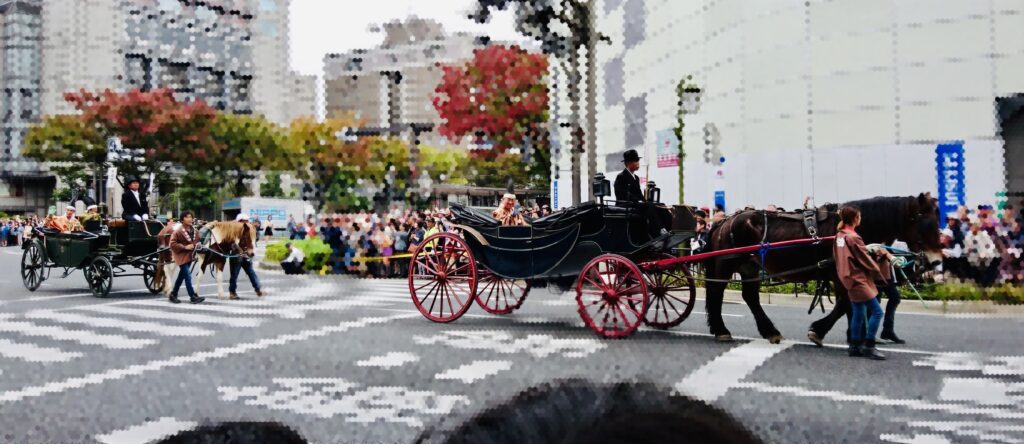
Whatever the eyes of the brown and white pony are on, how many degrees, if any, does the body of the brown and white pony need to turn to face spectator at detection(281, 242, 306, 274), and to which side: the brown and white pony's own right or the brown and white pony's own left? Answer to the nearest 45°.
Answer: approximately 90° to the brown and white pony's own left

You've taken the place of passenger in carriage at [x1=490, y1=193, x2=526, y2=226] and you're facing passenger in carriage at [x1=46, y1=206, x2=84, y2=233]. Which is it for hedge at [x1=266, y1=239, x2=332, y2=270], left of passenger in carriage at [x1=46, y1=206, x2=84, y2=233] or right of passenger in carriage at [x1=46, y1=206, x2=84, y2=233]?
right

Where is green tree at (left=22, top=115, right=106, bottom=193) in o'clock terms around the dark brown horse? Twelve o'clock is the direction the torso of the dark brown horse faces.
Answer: The green tree is roughly at 7 o'clock from the dark brown horse.

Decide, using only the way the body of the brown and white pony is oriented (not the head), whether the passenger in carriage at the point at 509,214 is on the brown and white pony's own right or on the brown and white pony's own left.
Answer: on the brown and white pony's own right

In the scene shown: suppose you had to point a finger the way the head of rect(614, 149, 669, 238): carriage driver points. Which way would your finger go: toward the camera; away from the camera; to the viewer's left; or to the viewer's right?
to the viewer's right

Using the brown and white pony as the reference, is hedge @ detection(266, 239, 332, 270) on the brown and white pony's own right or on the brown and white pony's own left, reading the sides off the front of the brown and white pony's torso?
on the brown and white pony's own left

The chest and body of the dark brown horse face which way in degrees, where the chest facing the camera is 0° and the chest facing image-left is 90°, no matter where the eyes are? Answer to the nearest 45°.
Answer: approximately 270°

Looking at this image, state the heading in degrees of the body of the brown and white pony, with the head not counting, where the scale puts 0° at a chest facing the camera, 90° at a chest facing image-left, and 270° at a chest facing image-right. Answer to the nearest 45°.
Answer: approximately 270°

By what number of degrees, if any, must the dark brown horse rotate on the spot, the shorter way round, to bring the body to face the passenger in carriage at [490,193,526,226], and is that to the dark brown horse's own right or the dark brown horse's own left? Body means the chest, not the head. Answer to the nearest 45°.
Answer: approximately 180°

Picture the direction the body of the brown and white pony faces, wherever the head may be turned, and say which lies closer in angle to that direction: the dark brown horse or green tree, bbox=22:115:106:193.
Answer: the dark brown horse

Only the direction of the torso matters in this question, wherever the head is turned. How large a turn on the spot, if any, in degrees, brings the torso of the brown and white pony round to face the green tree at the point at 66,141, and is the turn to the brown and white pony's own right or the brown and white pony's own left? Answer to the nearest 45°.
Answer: approximately 90° to the brown and white pony's own left

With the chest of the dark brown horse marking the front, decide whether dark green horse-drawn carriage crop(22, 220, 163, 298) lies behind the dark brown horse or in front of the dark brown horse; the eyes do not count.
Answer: behind

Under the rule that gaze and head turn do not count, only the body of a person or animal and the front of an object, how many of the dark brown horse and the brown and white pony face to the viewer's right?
2

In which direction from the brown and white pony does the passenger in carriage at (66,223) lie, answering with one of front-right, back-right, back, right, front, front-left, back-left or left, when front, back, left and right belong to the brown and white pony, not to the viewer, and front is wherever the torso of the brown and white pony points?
back-left
